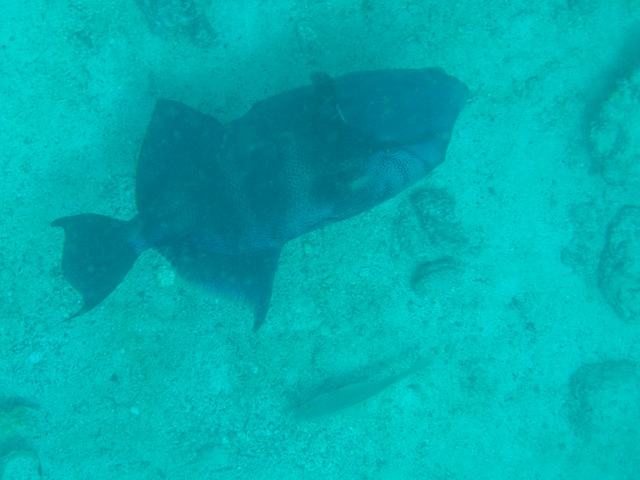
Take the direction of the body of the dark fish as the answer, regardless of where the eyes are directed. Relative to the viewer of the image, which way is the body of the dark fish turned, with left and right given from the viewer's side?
facing to the right of the viewer

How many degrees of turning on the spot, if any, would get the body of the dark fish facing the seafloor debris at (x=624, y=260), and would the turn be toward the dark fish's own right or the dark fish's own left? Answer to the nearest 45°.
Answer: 0° — it already faces it

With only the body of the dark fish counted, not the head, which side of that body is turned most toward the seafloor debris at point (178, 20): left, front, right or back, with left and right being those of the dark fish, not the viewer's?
left

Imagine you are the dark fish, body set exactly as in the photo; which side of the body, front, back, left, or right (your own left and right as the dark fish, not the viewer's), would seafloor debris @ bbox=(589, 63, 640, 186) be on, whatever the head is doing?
front
